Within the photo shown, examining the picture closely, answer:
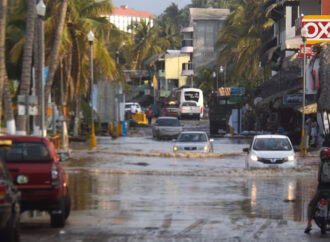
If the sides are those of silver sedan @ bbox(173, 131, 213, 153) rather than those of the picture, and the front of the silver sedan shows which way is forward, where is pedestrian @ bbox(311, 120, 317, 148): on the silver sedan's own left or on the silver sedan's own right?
on the silver sedan's own left

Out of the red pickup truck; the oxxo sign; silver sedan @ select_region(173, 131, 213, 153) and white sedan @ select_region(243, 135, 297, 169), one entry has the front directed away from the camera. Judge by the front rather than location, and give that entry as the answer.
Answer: the red pickup truck

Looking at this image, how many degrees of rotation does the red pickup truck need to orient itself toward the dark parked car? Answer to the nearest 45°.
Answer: approximately 180°

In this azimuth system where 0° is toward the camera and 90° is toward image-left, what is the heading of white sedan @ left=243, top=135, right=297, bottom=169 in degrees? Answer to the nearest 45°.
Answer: approximately 0°

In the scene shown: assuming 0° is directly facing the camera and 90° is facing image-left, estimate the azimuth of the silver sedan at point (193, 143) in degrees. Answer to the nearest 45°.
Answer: approximately 0°

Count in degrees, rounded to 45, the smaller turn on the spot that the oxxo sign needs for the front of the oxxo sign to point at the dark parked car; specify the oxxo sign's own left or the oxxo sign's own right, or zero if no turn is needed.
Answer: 0° — it already faces it

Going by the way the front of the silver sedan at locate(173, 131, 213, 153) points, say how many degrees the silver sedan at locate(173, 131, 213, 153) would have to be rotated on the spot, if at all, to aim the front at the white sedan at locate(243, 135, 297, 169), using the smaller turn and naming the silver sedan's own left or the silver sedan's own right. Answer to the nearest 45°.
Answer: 0° — it already faces it

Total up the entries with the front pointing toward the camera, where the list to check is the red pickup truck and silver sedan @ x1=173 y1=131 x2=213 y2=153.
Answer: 1

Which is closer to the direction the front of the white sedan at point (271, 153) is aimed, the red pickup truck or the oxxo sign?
the red pickup truck
